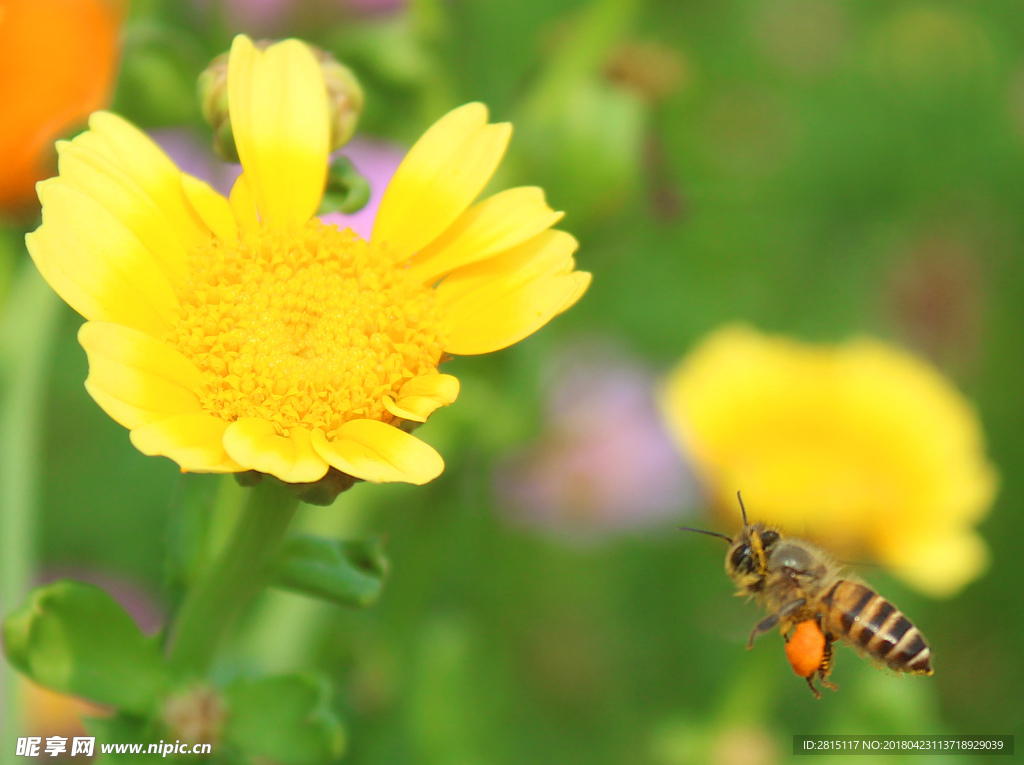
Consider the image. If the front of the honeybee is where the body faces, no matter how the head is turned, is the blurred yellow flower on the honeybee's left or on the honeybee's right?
on the honeybee's right

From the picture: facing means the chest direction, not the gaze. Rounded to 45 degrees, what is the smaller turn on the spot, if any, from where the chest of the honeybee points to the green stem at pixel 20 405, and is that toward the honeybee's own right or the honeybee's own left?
0° — it already faces it

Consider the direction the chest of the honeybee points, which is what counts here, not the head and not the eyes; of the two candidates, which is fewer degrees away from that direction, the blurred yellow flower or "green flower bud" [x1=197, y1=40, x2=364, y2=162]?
the green flower bud

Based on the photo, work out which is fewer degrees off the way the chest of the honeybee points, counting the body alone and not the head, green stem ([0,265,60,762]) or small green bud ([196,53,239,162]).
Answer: the green stem

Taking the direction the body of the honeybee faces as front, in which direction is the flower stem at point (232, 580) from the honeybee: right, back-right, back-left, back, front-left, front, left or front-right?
front-left

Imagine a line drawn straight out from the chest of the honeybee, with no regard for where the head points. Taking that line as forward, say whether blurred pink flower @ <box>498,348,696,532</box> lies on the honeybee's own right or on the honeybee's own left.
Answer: on the honeybee's own right

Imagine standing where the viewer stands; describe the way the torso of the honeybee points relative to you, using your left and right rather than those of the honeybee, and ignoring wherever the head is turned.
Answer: facing to the left of the viewer

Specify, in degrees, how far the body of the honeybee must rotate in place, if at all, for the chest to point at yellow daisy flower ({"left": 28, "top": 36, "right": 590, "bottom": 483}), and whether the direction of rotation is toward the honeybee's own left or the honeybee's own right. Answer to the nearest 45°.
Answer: approximately 45° to the honeybee's own left
